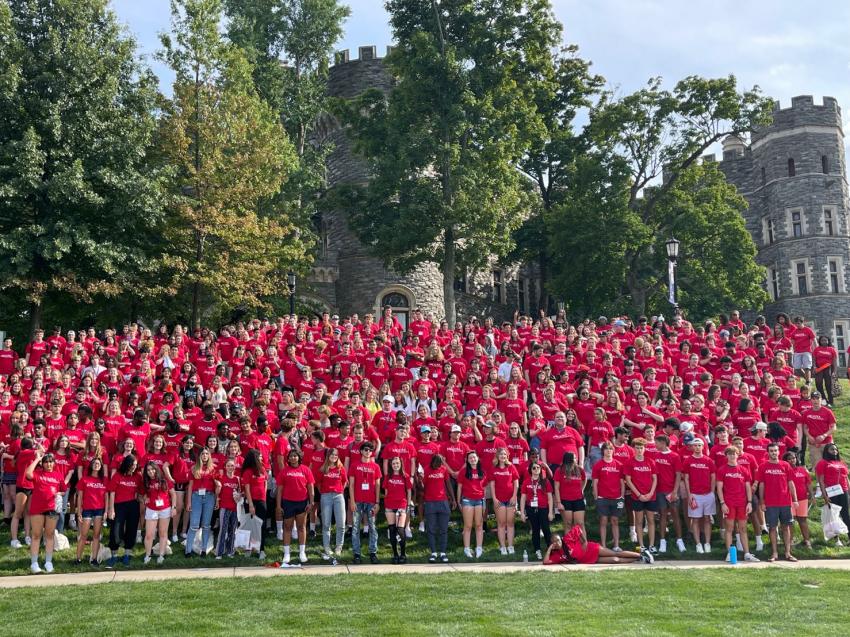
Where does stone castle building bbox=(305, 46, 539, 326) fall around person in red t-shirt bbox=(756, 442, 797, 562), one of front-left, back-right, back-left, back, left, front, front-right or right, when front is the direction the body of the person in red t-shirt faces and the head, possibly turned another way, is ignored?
back-right

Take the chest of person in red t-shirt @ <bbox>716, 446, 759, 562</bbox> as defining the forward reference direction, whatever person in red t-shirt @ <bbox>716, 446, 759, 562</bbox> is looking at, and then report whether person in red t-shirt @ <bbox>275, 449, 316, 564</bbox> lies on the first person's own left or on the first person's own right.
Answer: on the first person's own right

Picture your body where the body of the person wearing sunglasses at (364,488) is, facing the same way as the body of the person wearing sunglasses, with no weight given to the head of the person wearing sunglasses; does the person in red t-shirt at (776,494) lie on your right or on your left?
on your left

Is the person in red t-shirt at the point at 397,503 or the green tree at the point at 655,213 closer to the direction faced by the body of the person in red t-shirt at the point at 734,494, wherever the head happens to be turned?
the person in red t-shirt

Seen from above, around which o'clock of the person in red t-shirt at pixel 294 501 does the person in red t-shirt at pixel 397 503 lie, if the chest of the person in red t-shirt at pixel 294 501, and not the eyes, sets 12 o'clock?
the person in red t-shirt at pixel 397 503 is roughly at 9 o'clock from the person in red t-shirt at pixel 294 501.

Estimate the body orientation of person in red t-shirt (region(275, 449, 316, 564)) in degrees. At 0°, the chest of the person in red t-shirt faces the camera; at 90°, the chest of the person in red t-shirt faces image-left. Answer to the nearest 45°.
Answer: approximately 0°

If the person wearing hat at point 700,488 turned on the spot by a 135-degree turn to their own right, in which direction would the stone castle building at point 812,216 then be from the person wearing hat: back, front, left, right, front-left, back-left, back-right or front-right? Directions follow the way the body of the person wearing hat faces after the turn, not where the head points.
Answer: front-right
